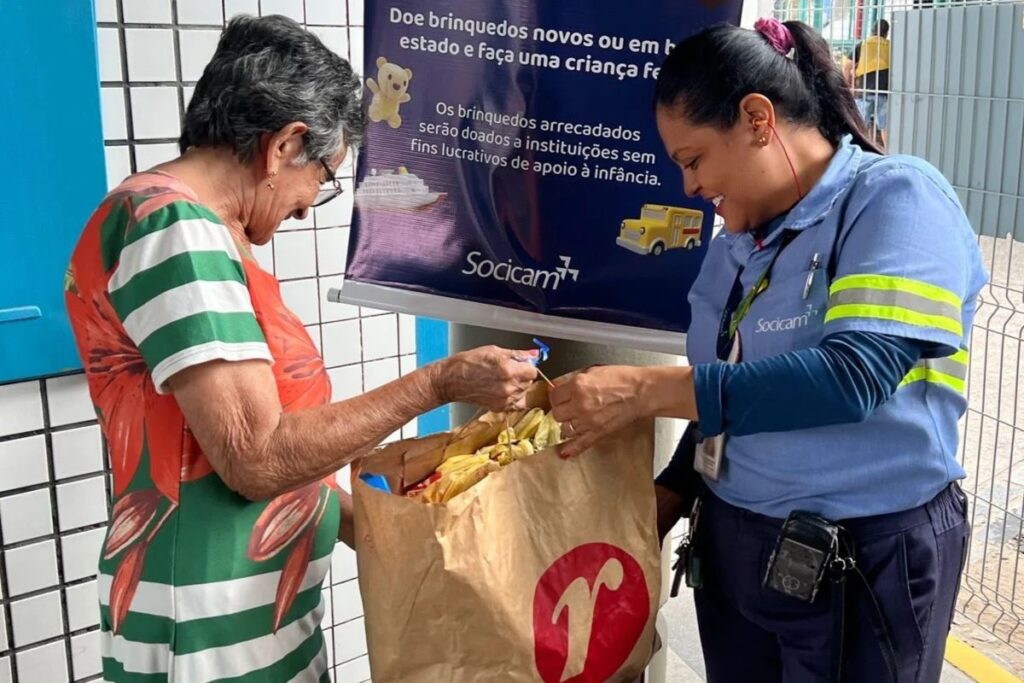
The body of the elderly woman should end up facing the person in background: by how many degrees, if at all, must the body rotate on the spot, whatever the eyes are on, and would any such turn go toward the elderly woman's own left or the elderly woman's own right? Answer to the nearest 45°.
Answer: approximately 45° to the elderly woman's own left

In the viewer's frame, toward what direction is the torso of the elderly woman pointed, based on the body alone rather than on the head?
to the viewer's right

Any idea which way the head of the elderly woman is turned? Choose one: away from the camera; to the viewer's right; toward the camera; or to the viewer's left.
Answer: to the viewer's right

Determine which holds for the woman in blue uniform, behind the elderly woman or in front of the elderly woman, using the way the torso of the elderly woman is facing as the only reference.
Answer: in front

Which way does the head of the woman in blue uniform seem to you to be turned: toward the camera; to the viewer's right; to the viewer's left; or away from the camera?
to the viewer's left
